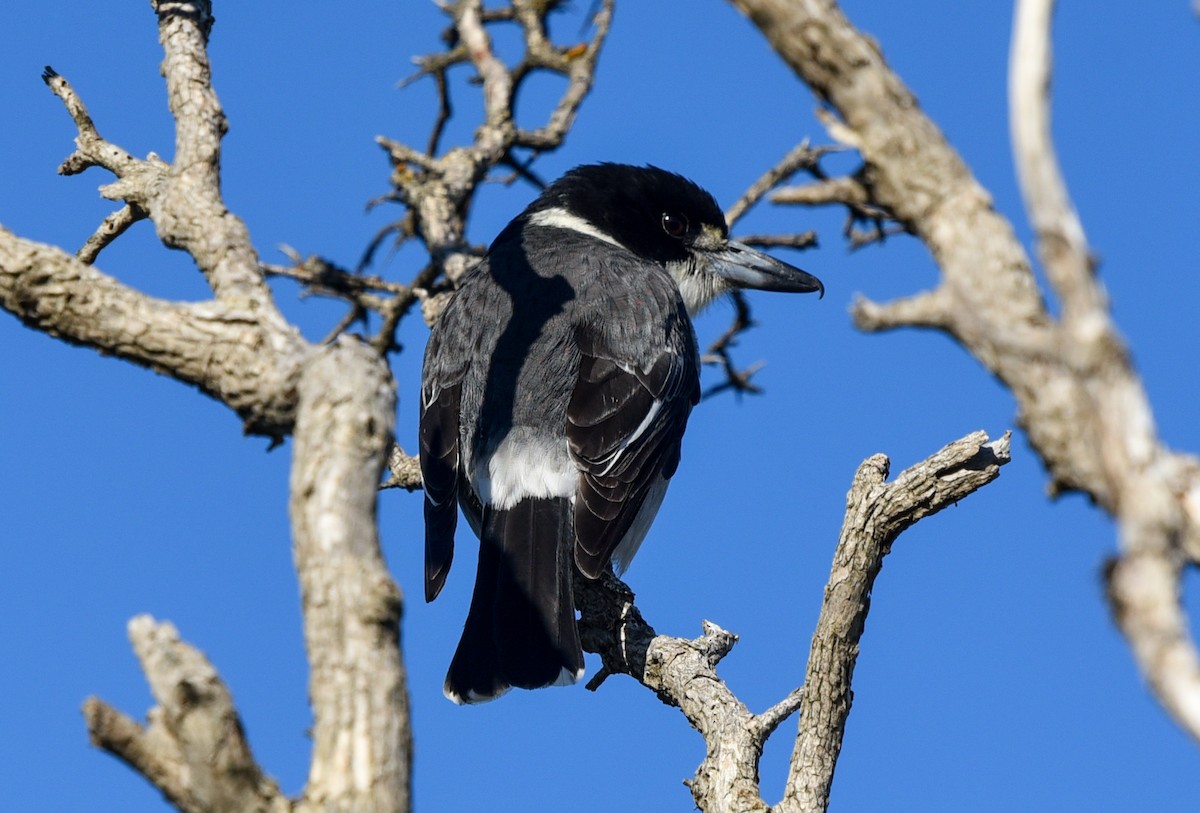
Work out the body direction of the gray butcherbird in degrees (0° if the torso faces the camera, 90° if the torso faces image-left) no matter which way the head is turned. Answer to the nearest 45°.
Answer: approximately 225°

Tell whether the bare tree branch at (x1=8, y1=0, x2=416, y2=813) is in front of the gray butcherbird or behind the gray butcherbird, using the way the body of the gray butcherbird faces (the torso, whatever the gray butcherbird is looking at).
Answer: behind

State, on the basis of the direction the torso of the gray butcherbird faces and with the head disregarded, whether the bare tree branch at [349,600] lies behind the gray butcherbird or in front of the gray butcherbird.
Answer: behind

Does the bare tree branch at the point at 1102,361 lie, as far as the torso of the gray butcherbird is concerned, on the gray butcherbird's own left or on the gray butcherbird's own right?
on the gray butcherbird's own right
